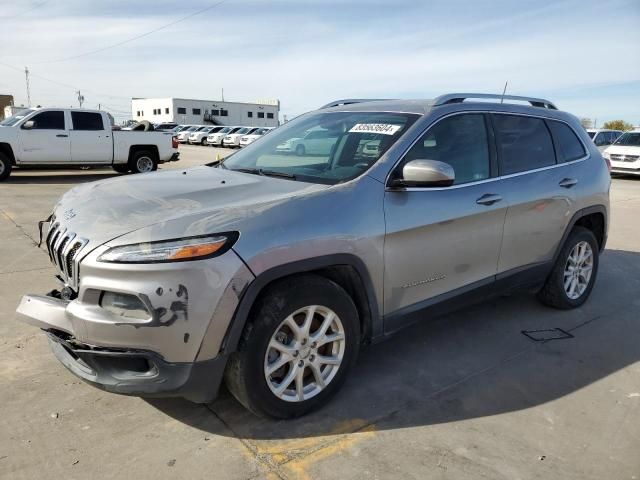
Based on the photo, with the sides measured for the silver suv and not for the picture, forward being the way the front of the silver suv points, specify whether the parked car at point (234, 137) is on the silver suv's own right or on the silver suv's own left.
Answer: on the silver suv's own right

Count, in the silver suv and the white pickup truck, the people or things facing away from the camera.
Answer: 0

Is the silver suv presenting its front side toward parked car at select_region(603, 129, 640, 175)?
no

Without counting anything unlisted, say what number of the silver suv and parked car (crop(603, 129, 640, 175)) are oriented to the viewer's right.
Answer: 0

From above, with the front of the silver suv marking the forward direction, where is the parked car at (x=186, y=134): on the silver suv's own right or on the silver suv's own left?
on the silver suv's own right

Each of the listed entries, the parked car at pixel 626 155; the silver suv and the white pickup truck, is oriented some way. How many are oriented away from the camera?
0

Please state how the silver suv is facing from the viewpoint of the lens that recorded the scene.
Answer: facing the viewer and to the left of the viewer

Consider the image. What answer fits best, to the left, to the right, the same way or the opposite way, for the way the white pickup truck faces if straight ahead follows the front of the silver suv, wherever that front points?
the same way

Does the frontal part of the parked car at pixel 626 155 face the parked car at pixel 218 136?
no

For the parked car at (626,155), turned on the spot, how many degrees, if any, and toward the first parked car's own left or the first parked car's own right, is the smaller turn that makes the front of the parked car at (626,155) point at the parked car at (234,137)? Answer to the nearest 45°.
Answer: approximately 90° to the first parked car's own right

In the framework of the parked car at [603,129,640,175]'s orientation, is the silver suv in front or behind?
in front

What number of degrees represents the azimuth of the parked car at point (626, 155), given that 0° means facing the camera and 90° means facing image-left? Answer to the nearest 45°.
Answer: approximately 45°

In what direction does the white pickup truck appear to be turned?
to the viewer's left

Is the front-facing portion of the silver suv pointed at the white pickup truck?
no
